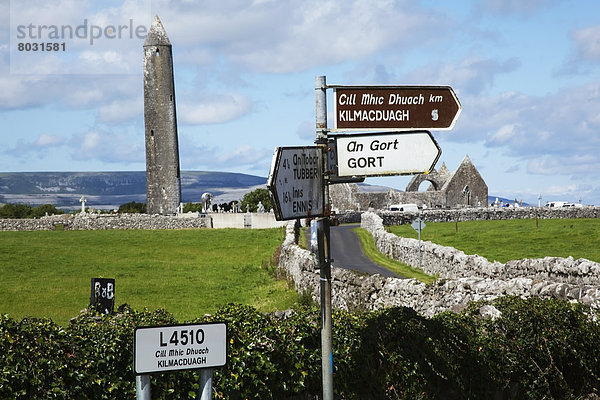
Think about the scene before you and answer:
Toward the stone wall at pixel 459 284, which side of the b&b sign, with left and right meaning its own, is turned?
left

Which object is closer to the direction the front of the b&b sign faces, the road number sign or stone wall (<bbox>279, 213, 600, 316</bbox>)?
the road number sign

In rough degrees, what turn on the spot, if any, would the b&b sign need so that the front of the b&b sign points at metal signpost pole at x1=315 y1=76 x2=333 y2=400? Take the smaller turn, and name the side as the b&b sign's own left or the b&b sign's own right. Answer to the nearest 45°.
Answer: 0° — it already faces it

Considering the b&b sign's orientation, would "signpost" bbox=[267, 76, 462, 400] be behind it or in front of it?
in front

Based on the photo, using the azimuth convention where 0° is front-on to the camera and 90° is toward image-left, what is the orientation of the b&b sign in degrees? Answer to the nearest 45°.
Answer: approximately 0°

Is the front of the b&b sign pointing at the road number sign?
yes

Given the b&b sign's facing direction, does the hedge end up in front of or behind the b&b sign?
in front
